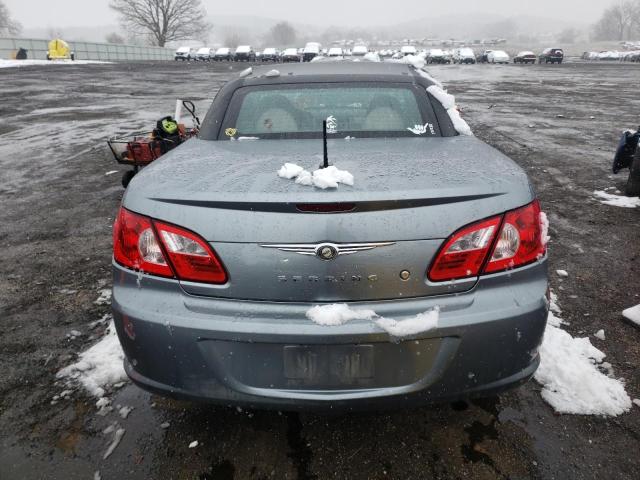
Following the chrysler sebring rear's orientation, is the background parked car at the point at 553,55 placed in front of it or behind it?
in front

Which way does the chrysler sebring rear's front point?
away from the camera

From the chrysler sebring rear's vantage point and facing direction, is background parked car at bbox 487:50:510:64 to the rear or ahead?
ahead
